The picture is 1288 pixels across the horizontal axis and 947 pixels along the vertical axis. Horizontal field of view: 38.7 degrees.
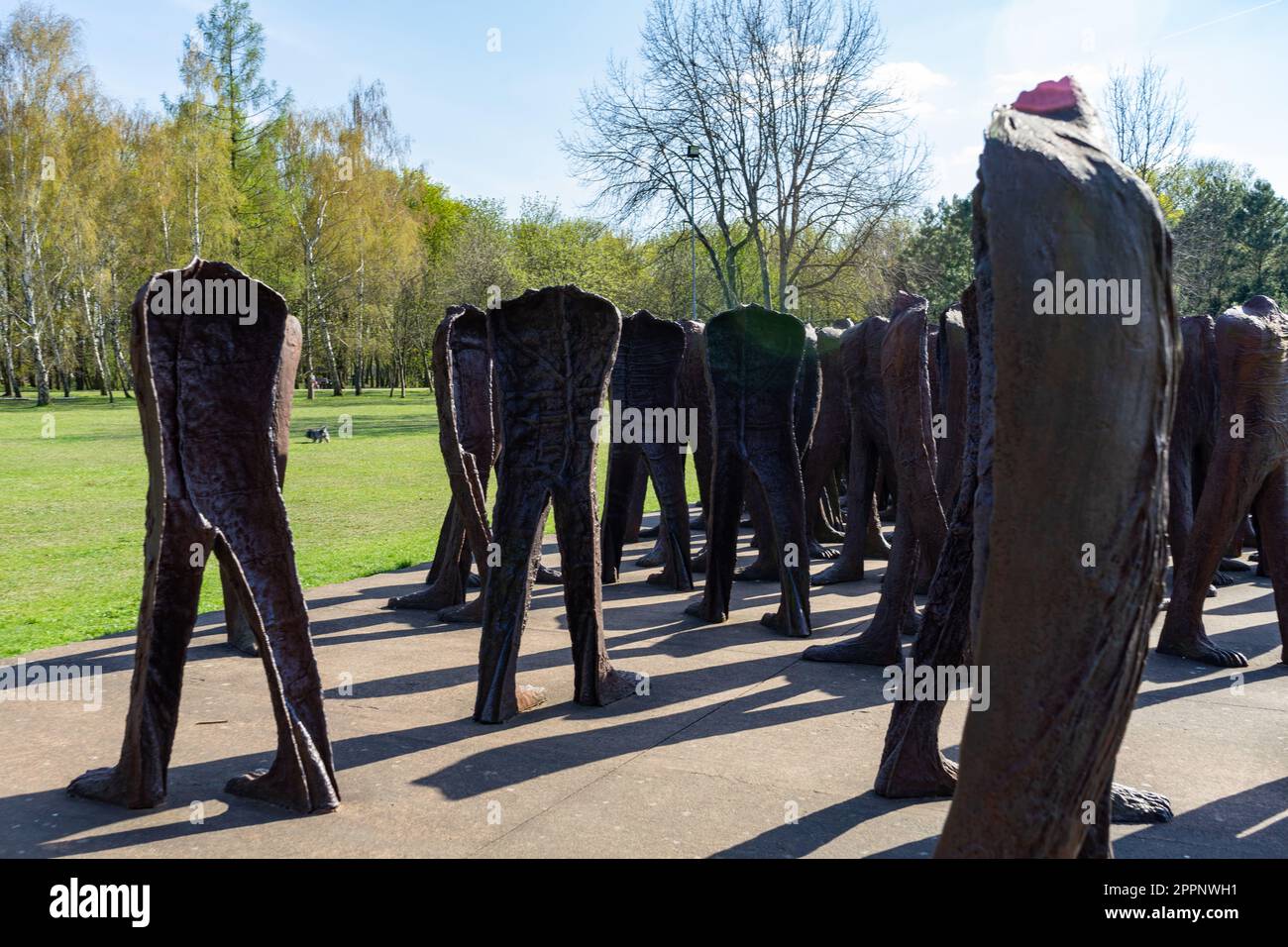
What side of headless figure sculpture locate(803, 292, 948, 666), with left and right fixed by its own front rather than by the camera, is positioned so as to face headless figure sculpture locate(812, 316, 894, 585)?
right

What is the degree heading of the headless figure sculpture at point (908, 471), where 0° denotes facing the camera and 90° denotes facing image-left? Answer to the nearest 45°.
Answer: approximately 90°

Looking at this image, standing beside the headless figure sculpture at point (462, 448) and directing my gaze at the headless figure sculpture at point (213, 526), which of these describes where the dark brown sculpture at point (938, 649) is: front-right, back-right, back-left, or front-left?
front-left

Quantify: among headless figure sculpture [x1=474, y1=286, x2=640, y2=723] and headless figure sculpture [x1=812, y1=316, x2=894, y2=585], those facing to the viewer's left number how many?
1

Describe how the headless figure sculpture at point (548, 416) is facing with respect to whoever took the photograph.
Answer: facing away from the viewer and to the right of the viewer

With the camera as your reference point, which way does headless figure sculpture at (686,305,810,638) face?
facing away from the viewer and to the left of the viewer

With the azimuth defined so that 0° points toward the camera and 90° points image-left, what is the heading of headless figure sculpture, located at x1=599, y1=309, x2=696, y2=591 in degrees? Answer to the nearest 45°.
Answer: approximately 135°

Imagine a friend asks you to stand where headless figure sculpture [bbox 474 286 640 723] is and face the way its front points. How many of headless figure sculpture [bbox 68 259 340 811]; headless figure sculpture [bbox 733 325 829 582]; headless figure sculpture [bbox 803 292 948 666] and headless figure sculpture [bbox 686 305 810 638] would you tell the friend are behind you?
1

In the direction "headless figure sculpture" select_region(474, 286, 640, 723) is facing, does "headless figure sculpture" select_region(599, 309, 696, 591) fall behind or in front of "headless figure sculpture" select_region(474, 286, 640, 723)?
in front

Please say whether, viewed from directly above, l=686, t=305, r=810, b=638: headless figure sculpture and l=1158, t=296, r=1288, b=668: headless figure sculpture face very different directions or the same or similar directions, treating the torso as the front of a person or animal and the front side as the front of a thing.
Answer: very different directions

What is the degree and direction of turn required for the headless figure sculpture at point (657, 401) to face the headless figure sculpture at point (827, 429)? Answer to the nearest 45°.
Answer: approximately 90° to its right
